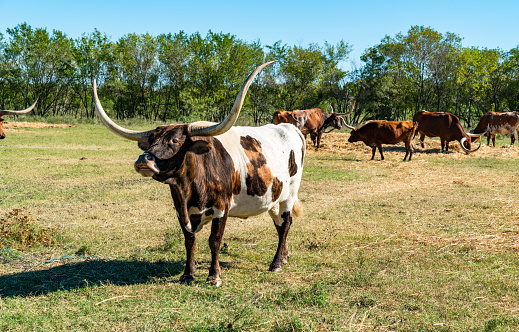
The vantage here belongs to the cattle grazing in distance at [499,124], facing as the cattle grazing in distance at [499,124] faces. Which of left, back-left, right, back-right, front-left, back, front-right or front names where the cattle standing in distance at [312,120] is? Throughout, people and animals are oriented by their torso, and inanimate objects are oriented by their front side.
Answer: front-left

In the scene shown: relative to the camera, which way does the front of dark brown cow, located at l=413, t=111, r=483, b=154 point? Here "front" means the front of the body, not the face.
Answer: to the viewer's right

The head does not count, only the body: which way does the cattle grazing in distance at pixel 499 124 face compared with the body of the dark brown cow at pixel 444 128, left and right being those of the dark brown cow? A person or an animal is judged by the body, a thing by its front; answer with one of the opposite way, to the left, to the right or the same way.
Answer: the opposite way

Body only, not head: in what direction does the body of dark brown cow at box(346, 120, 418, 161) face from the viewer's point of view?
to the viewer's left

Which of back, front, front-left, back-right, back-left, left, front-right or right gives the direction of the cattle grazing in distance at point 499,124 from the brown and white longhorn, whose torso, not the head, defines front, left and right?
back

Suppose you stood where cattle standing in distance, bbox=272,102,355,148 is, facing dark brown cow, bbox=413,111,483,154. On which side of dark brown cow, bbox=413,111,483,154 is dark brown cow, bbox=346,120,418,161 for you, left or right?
right

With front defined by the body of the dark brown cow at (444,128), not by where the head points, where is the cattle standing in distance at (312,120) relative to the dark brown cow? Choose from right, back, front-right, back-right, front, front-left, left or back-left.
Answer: back

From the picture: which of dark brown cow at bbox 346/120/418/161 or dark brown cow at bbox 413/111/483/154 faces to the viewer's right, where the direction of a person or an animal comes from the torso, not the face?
dark brown cow at bbox 413/111/483/154

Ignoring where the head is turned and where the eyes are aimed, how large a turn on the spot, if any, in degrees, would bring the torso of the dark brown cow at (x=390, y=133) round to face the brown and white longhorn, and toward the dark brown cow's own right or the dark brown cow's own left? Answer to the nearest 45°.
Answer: approximately 90° to the dark brown cow's own left

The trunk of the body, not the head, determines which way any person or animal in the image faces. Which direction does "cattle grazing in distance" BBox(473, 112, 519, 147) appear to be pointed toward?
to the viewer's left

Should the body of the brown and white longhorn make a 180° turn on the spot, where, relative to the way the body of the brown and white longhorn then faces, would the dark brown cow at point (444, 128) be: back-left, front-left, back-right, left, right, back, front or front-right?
front

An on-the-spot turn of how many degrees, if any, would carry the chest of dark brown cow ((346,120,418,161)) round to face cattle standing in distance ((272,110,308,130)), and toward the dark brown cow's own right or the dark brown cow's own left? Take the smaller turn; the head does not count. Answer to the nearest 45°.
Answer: approximately 45° to the dark brown cow's own right
